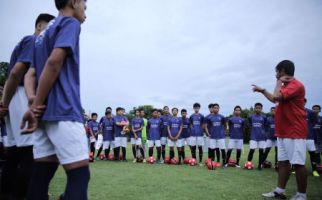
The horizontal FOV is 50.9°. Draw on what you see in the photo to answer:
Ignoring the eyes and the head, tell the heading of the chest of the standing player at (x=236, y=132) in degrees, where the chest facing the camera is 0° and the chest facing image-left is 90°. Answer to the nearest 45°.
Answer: approximately 0°

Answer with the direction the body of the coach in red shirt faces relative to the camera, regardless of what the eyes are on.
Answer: to the viewer's left

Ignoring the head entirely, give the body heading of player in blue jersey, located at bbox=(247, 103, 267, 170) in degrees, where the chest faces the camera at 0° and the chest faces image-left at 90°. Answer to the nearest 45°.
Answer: approximately 0°

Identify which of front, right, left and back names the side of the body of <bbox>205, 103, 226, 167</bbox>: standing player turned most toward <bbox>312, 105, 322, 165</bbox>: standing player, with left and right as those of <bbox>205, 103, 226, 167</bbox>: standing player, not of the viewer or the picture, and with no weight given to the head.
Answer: left

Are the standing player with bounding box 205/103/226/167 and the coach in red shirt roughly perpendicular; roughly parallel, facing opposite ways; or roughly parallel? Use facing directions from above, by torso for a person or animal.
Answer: roughly perpendicular

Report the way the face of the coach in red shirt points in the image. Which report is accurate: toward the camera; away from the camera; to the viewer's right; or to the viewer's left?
to the viewer's left

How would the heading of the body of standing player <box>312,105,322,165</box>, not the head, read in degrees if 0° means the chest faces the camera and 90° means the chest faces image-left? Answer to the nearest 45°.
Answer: approximately 45°
